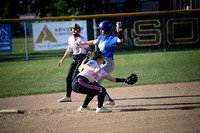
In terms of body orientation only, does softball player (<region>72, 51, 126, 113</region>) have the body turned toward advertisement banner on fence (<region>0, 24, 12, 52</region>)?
no

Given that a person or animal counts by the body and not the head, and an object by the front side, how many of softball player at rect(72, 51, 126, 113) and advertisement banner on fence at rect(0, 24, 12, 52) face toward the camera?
1

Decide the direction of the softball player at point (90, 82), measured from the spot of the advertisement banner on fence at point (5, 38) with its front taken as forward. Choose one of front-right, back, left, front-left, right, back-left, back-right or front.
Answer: front

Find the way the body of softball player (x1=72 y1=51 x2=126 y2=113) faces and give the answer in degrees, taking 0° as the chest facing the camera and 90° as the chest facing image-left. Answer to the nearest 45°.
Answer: approximately 270°

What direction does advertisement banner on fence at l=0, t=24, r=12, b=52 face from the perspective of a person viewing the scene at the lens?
facing the viewer

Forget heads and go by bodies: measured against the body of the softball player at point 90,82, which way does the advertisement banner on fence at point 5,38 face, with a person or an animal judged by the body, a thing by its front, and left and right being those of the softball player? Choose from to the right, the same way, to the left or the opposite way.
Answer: to the right

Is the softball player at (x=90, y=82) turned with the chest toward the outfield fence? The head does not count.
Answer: no

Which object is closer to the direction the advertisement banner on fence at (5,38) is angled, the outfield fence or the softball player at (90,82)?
the softball player
